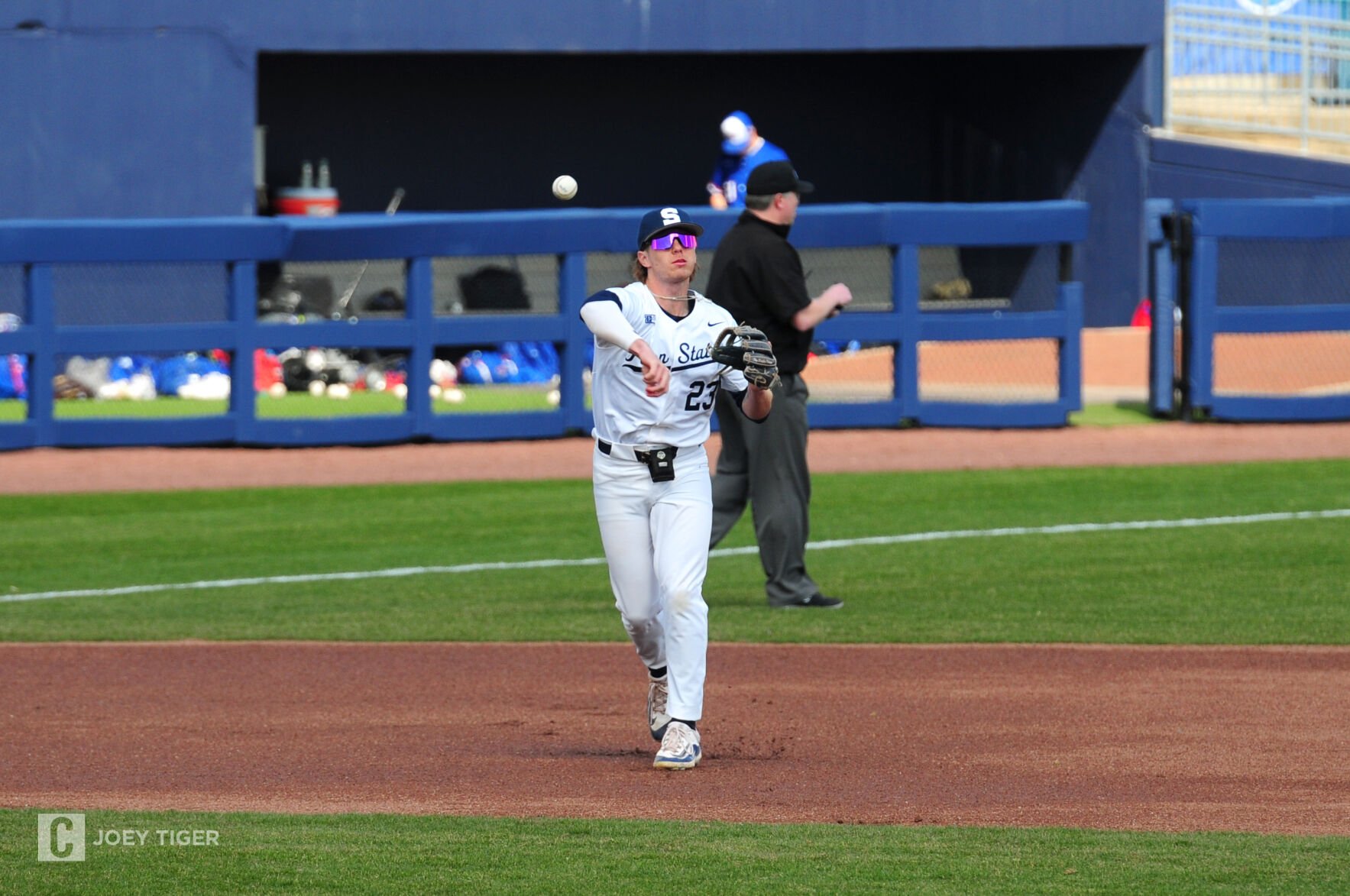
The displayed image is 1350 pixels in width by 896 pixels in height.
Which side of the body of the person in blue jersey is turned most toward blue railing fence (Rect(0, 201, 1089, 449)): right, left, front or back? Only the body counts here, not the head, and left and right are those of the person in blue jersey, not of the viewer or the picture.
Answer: front

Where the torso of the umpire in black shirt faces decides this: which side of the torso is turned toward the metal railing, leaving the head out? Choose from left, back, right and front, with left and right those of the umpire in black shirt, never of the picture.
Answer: left

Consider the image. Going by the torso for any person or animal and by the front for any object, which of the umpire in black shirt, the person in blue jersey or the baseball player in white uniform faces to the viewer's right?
the umpire in black shirt

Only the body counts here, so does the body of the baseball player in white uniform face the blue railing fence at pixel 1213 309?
no

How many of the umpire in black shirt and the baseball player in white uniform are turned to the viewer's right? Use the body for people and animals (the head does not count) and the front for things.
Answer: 1

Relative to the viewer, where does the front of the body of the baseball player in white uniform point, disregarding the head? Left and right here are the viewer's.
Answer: facing the viewer

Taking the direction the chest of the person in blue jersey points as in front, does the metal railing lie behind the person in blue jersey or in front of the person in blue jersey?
behind

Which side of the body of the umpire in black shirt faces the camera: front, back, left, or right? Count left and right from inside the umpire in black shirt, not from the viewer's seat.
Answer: right

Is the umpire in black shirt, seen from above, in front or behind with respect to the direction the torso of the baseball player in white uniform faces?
behind

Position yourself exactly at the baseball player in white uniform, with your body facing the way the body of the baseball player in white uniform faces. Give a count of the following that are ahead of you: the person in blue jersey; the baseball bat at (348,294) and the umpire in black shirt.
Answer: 0

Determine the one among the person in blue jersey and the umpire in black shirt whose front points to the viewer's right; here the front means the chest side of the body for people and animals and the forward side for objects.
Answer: the umpire in black shirt

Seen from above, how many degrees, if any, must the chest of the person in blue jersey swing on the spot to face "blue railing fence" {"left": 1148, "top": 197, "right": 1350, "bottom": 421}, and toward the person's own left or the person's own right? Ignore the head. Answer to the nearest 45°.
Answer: approximately 135° to the person's own left

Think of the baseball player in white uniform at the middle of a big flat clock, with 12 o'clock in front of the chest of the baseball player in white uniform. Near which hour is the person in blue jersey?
The person in blue jersey is roughly at 6 o'clock from the baseball player in white uniform.
